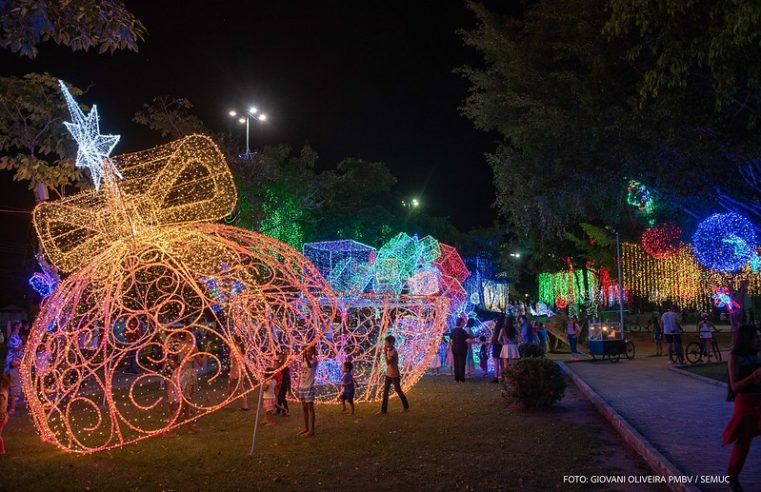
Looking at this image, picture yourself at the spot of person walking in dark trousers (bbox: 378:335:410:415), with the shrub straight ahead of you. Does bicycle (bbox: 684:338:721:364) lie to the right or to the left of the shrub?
left

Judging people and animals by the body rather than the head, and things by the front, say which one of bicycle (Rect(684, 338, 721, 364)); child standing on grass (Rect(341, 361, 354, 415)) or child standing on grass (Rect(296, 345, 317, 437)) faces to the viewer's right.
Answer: the bicycle

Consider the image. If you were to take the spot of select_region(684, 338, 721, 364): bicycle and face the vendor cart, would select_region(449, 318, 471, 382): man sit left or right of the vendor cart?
left
